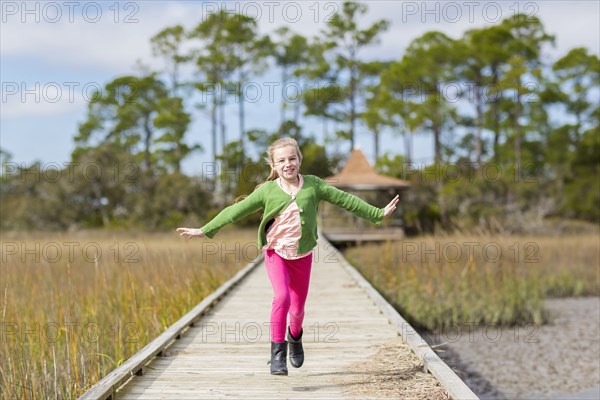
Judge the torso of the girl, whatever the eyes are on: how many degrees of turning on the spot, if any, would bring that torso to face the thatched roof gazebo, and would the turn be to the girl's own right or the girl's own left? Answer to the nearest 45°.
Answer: approximately 180°

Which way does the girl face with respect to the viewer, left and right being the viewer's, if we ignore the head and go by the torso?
facing the viewer
